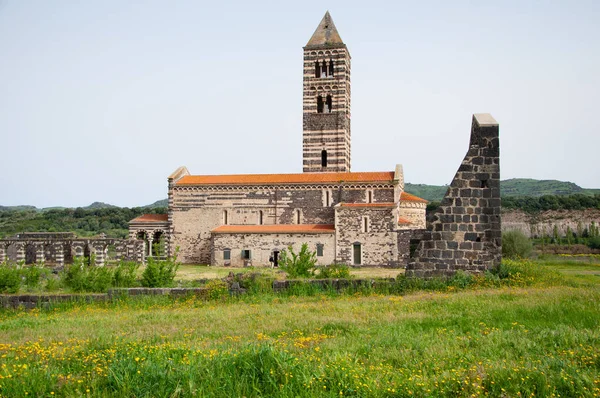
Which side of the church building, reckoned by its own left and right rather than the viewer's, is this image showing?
left

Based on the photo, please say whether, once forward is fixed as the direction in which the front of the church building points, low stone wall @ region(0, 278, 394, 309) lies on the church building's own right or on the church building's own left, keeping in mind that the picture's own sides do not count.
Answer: on the church building's own left

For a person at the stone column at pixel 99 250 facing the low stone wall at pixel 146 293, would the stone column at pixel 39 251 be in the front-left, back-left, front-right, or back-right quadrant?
back-right

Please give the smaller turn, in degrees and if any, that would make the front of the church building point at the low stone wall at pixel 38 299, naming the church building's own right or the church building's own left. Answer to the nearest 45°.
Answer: approximately 90° to the church building's own left

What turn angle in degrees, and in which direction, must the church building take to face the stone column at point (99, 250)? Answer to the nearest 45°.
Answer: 0° — it already faces it

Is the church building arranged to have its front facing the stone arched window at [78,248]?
yes

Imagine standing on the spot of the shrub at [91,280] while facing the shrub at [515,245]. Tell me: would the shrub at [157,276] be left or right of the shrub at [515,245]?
right

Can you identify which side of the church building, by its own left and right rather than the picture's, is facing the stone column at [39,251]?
front

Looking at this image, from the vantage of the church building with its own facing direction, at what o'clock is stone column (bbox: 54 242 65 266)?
The stone column is roughly at 12 o'clock from the church building.

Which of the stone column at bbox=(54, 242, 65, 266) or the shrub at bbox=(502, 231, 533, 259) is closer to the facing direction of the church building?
the stone column

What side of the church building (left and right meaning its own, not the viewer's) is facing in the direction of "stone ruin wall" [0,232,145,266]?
front

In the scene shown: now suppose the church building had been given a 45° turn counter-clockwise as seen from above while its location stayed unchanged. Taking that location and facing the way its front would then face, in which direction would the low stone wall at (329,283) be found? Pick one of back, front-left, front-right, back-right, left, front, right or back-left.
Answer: front-left

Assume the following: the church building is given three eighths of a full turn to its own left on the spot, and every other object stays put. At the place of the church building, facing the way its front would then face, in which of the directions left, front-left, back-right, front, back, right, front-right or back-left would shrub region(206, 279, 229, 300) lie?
front-right
